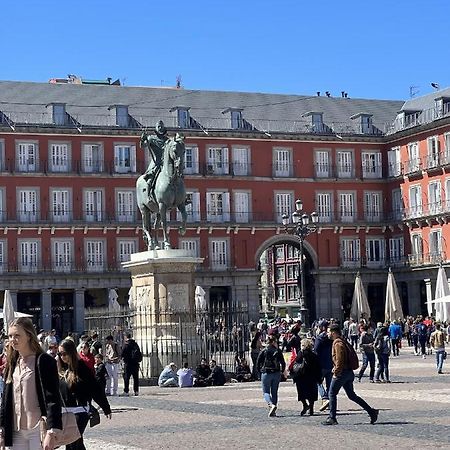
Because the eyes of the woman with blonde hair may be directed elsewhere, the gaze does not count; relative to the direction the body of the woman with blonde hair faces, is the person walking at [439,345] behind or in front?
behind

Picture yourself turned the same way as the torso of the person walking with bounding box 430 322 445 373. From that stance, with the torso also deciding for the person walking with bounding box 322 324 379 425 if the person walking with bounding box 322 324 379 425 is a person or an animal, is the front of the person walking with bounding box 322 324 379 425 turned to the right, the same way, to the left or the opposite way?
to the left

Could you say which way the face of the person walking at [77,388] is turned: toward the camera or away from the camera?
toward the camera

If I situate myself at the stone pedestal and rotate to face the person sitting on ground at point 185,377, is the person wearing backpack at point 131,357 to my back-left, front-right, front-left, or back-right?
front-right

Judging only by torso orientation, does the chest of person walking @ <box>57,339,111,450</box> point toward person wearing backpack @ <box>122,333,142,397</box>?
no

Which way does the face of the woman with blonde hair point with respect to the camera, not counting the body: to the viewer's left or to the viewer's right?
to the viewer's left

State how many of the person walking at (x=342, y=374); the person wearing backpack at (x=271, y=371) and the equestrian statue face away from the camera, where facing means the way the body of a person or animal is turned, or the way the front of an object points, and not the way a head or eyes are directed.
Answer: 1

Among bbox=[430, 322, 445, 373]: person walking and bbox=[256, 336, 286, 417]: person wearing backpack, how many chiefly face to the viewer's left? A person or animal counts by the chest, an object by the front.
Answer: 0

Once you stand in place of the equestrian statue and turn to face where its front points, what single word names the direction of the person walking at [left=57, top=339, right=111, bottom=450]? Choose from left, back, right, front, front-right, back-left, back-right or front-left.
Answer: front-right

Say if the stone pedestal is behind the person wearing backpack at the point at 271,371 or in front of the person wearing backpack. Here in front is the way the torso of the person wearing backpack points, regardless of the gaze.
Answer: in front

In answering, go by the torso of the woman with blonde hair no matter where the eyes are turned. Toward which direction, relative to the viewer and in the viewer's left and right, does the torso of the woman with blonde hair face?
facing the viewer and to the left of the viewer

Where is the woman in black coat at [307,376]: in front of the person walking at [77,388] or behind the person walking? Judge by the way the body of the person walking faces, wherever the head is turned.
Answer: behind

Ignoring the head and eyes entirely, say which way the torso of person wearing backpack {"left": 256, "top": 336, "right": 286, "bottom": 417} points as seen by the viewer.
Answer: away from the camera
